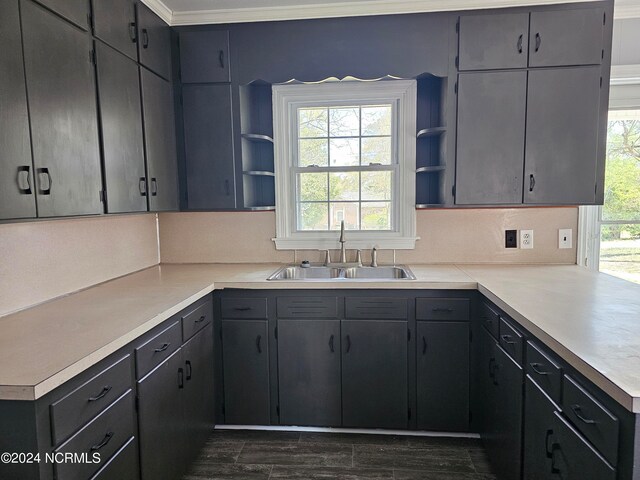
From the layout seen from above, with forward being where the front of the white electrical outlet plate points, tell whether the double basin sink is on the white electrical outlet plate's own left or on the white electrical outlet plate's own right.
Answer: on the white electrical outlet plate's own right

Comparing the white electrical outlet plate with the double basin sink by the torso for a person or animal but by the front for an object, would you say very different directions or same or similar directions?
same or similar directions

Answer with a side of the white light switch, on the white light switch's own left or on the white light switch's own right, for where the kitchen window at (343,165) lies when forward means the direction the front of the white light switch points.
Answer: on the white light switch's own right

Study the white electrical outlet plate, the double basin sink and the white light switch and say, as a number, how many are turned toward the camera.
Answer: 3

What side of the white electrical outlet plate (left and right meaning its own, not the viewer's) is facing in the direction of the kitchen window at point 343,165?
right

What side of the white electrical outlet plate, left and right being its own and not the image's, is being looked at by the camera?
front

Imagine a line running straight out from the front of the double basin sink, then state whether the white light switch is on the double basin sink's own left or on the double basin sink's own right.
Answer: on the double basin sink's own left

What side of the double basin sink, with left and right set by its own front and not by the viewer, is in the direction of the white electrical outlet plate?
left

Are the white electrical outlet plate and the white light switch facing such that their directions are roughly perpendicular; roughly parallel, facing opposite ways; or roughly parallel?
roughly parallel
